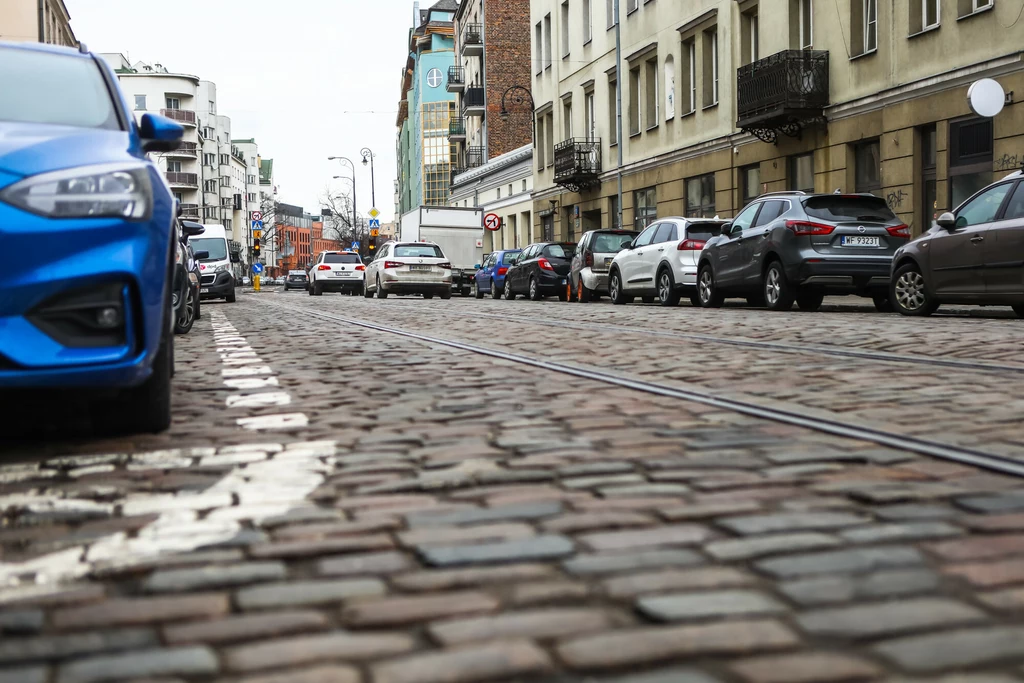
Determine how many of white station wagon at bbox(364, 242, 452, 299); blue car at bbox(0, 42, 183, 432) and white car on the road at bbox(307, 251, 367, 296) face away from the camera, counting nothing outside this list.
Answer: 2

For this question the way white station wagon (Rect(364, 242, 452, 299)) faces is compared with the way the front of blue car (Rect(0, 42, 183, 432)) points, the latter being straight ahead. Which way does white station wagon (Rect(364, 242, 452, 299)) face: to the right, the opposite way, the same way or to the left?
the opposite way

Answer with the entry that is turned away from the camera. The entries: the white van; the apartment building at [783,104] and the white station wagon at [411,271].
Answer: the white station wagon

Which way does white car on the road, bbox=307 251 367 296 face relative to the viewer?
away from the camera

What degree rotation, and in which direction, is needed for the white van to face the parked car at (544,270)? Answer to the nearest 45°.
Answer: approximately 45° to its left

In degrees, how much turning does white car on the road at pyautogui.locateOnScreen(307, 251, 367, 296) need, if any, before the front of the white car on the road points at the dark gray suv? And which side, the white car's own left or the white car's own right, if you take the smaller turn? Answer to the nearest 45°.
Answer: approximately 180°

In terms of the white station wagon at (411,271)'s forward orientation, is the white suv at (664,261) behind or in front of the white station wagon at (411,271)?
behind

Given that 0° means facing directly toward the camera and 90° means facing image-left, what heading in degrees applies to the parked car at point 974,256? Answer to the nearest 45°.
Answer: approximately 135°

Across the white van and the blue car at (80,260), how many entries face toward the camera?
2

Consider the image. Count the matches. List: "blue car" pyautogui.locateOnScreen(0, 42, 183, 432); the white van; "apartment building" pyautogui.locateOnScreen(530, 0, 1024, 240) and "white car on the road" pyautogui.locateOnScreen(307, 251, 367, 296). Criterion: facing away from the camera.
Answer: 1

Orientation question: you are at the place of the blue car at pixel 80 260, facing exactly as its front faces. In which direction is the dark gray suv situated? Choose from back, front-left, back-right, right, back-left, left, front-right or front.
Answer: back-left

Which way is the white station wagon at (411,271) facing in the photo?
away from the camera

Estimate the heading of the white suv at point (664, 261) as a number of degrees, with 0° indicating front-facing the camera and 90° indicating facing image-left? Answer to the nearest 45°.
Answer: approximately 135°
